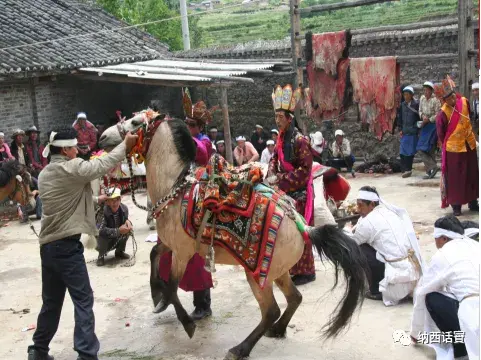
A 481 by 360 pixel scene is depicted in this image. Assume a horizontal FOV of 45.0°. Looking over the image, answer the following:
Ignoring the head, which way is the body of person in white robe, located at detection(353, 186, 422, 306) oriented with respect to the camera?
to the viewer's left

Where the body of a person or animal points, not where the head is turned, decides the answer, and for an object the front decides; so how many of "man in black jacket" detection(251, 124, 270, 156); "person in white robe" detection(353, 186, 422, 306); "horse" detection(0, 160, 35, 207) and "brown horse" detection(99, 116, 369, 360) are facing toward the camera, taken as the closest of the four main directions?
1

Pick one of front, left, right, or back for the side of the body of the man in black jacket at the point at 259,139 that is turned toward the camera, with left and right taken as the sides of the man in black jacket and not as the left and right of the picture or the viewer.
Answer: front

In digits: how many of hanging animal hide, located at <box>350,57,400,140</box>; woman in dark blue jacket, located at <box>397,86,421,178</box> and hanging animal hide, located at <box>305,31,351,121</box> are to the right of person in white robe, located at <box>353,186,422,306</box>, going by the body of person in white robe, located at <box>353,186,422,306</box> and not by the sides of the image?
3

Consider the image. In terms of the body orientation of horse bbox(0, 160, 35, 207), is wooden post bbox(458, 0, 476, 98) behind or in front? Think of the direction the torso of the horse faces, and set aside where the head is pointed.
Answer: in front

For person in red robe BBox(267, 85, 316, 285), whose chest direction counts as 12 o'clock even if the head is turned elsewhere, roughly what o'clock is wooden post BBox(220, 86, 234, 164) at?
The wooden post is roughly at 4 o'clock from the person in red robe.

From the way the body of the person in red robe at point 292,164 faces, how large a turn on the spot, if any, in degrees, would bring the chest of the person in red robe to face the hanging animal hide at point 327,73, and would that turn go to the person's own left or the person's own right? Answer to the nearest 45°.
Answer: approximately 135° to the person's own right

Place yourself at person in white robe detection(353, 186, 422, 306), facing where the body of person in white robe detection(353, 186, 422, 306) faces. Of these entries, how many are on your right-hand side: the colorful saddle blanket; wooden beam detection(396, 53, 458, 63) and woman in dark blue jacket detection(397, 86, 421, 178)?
2

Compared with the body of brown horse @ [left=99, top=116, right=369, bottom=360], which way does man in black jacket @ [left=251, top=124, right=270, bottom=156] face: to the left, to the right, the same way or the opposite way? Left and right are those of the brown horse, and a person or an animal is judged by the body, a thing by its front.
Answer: to the left

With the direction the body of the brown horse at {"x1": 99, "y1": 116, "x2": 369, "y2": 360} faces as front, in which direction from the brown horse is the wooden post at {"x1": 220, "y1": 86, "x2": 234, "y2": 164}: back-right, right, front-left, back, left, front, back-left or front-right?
right

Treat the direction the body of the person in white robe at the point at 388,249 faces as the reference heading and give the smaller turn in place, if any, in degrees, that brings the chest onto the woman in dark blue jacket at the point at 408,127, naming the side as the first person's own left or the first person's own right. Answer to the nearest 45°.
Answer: approximately 90° to the first person's own right

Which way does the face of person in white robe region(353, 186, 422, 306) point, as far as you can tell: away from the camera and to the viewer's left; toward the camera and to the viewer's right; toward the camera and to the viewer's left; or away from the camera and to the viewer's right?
toward the camera and to the viewer's left

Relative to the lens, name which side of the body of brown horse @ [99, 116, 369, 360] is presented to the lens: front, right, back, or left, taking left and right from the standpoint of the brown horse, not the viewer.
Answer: left

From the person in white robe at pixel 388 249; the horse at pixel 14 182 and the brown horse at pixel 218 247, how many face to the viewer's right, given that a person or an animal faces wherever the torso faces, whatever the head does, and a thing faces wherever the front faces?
1

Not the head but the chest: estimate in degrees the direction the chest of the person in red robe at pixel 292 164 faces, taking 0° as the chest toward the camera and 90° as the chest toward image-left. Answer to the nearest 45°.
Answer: approximately 45°
